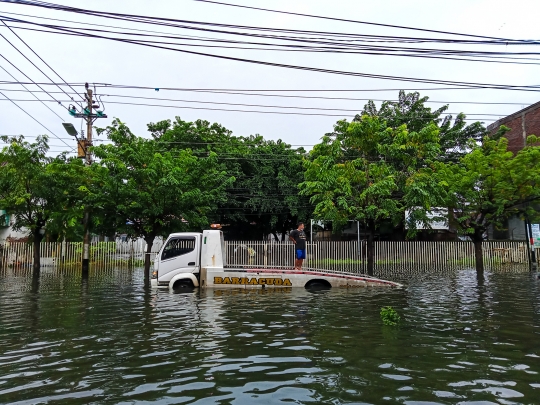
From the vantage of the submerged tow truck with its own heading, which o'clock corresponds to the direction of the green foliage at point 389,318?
The green foliage is roughly at 8 o'clock from the submerged tow truck.

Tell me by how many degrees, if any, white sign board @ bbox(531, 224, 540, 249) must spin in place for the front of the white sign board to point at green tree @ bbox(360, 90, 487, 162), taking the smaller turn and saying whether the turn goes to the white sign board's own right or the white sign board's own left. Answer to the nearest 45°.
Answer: approximately 135° to the white sign board's own right

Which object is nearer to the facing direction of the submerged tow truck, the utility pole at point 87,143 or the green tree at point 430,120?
the utility pole

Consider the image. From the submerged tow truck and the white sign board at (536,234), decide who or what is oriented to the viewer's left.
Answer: the submerged tow truck

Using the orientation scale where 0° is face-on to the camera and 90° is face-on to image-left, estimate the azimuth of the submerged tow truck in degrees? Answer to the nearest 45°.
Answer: approximately 90°

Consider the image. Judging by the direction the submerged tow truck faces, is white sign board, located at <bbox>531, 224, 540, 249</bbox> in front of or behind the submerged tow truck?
behind

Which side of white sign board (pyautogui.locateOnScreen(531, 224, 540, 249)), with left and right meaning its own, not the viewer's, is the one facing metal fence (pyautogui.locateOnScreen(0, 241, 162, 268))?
right

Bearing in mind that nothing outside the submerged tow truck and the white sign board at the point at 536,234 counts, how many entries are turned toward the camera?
1

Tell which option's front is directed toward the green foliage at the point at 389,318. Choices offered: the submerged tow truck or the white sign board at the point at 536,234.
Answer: the white sign board

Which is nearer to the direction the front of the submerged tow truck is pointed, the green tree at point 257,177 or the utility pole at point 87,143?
the utility pole

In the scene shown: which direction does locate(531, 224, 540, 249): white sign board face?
toward the camera

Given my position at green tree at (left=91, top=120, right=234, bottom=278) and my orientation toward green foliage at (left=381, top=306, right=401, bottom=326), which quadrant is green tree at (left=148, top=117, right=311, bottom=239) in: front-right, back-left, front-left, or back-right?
back-left

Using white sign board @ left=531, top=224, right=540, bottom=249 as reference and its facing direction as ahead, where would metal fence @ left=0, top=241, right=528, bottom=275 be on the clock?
The metal fence is roughly at 3 o'clock from the white sign board.

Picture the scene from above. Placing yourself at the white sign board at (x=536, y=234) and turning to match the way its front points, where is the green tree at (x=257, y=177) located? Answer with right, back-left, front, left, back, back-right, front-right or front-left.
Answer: right

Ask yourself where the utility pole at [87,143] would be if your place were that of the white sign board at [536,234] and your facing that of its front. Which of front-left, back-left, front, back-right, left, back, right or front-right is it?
front-right
